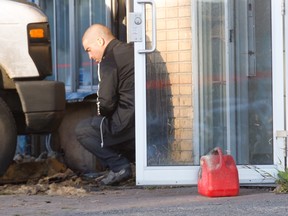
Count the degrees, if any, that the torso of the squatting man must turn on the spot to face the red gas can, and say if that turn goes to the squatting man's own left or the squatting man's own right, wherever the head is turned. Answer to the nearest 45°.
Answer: approximately 135° to the squatting man's own left

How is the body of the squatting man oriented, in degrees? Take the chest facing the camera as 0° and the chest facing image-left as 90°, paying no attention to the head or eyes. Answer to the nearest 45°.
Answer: approximately 90°

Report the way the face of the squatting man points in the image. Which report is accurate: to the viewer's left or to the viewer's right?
to the viewer's left
